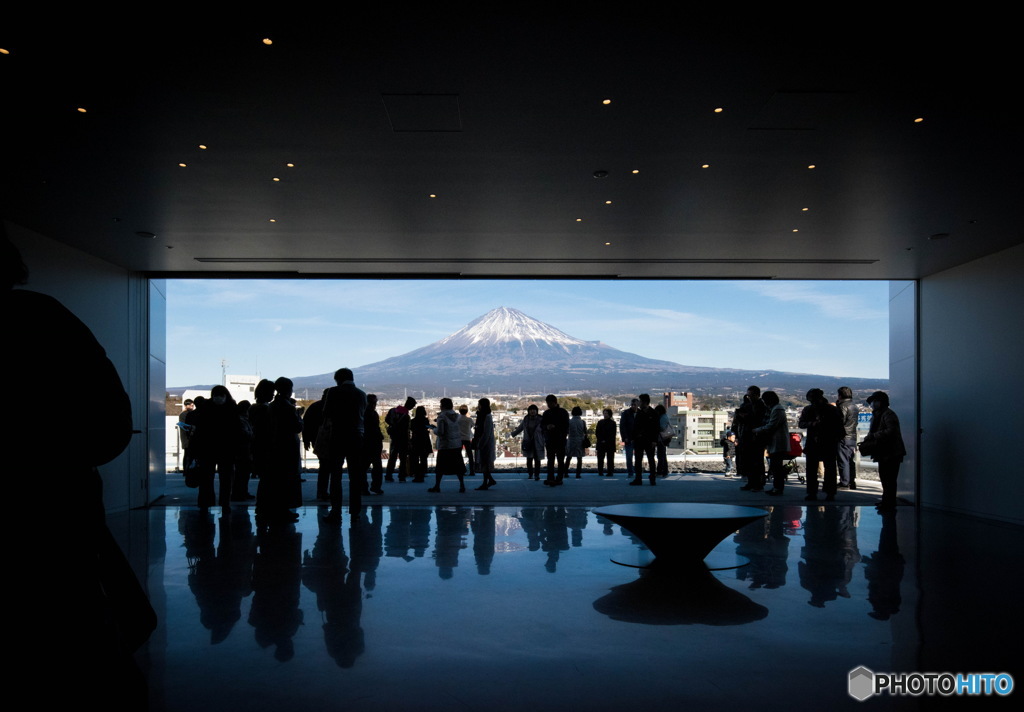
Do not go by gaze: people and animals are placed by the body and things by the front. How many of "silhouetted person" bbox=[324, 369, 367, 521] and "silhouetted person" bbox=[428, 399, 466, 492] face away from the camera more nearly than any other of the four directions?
2

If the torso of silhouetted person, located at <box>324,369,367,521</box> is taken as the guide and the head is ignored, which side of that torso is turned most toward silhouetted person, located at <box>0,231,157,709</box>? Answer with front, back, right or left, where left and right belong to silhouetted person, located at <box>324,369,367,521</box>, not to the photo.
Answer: back

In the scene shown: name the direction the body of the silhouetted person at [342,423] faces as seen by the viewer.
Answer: away from the camera

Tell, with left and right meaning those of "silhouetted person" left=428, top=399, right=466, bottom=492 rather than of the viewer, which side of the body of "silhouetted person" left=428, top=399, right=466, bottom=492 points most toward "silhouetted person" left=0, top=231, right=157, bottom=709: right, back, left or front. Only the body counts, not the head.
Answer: back

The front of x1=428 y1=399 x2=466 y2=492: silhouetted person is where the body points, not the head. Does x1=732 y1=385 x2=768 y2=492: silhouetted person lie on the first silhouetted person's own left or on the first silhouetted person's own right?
on the first silhouetted person's own right

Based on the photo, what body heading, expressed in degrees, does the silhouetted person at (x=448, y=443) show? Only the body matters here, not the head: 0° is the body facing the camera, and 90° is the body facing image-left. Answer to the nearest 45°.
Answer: approximately 180°
